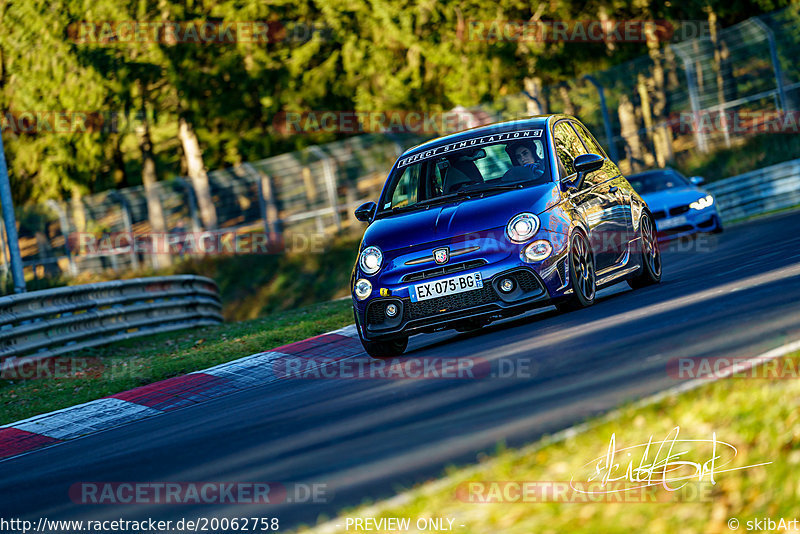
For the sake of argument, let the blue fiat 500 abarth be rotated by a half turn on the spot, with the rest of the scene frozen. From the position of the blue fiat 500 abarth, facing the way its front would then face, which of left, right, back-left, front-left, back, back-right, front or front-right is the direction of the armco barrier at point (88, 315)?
left

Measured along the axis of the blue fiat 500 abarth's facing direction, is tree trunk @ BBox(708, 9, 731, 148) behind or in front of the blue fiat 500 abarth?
behind

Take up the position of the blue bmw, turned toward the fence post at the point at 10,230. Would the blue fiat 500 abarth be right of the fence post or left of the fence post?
left

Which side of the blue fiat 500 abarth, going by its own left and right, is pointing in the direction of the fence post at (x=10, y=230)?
right

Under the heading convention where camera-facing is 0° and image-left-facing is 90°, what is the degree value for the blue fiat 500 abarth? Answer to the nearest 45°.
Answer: approximately 45°

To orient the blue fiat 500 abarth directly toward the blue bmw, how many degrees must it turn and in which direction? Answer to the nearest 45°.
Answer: approximately 135° to its right

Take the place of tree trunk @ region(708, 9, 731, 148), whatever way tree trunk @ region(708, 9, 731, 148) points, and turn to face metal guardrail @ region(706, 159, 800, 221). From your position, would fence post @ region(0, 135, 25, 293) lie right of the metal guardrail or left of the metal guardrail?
right
